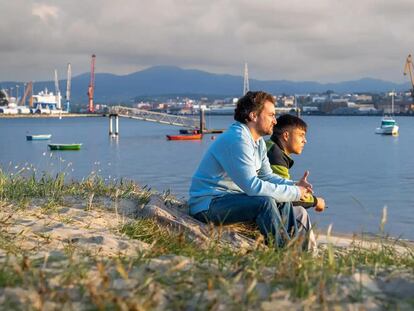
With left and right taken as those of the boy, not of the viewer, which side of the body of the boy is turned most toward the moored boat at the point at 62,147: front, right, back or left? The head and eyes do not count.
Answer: left

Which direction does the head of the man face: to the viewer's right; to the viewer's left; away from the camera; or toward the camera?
to the viewer's right

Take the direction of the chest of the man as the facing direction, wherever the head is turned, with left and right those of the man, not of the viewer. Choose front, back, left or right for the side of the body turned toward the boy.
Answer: left

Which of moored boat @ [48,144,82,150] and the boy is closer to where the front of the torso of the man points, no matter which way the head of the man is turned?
the boy

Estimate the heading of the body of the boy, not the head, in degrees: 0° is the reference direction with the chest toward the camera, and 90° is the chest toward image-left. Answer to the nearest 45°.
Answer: approximately 270°

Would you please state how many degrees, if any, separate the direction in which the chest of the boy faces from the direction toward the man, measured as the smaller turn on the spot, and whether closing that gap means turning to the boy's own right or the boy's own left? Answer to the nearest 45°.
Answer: approximately 90° to the boy's own right

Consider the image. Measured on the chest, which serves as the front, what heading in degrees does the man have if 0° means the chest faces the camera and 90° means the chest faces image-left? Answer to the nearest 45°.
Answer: approximately 270°

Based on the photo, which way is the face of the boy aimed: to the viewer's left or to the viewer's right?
to the viewer's right

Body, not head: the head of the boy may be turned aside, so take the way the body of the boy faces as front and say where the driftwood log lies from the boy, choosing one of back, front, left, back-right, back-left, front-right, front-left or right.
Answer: back-right

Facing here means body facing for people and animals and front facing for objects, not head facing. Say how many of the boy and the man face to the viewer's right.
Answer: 2

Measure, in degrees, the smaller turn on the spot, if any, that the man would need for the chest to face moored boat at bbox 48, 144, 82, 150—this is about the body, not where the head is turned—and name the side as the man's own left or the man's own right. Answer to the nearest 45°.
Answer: approximately 90° to the man's own left
